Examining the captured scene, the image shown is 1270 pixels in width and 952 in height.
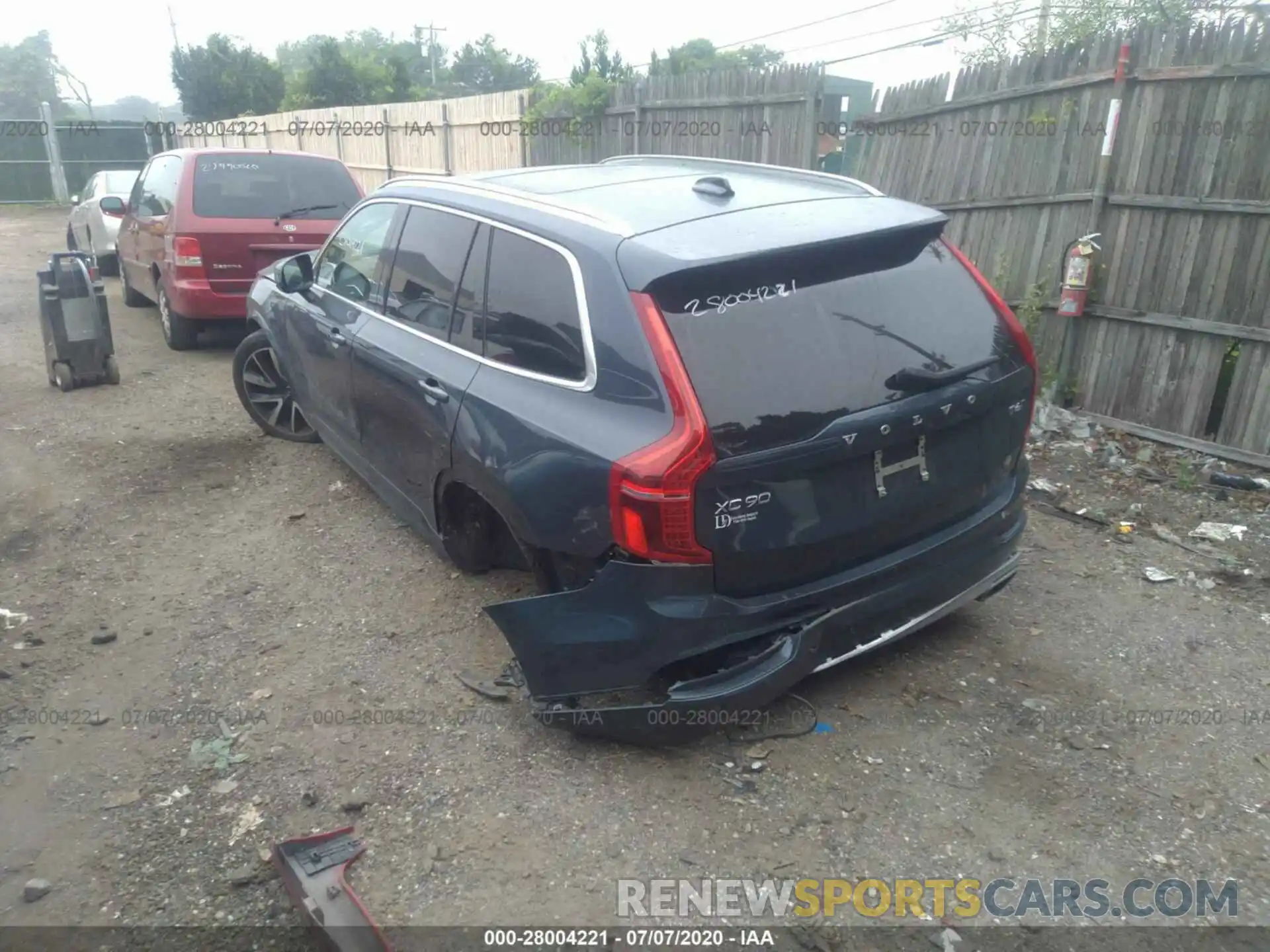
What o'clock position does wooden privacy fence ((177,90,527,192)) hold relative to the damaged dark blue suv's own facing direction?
The wooden privacy fence is roughly at 1 o'clock from the damaged dark blue suv.

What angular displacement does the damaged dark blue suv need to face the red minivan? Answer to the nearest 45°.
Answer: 0° — it already faces it

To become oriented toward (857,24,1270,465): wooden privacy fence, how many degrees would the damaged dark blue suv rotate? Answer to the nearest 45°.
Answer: approximately 90° to its right

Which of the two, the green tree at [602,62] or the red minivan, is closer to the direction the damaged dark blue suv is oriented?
the red minivan

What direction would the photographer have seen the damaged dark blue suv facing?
facing away from the viewer and to the left of the viewer

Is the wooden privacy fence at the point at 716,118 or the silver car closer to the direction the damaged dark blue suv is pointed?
the silver car

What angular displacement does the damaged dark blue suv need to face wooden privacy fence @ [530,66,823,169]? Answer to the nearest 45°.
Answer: approximately 45° to its right

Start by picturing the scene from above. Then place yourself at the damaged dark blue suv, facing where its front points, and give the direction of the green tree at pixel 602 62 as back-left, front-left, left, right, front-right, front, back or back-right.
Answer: front-right

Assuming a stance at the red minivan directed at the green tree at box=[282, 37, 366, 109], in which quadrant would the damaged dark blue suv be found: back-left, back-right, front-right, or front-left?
back-right

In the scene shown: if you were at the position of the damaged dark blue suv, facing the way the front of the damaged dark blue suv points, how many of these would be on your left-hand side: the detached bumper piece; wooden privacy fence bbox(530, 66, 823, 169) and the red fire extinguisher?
1
